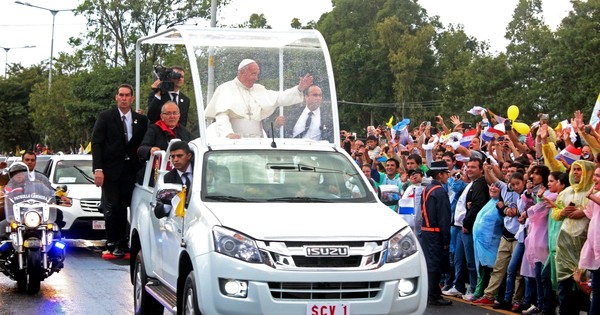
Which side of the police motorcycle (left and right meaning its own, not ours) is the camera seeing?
front

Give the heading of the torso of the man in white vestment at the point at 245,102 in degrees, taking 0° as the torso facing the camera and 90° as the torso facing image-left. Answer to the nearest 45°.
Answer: approximately 315°

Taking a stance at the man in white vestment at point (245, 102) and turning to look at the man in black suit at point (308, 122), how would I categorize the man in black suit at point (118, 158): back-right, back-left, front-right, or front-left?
back-left

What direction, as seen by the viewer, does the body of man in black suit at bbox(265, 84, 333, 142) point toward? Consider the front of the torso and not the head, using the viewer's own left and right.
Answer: facing the viewer

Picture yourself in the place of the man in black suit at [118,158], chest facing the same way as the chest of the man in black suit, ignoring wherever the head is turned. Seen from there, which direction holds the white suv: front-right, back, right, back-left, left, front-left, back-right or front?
back
